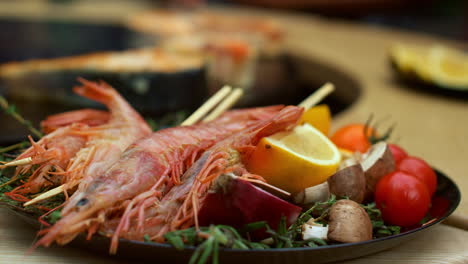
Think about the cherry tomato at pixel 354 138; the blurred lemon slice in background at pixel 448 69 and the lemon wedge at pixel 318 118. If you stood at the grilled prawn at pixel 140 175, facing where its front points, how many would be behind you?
3

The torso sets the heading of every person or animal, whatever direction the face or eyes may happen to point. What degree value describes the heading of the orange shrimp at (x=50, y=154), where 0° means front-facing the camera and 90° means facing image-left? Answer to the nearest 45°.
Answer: approximately 45°

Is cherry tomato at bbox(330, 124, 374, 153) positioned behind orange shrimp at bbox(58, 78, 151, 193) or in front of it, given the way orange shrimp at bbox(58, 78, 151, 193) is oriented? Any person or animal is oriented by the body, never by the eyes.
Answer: behind

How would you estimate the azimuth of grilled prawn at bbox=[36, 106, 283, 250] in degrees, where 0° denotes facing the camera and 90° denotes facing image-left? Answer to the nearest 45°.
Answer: approximately 45°

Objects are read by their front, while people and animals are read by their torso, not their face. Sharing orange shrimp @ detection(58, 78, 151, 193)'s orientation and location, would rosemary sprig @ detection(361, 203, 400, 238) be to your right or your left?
on your left

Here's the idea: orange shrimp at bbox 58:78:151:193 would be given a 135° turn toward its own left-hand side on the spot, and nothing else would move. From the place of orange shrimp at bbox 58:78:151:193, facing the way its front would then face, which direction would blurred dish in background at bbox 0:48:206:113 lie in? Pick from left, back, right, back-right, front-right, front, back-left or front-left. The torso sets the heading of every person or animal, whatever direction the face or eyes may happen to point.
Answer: left

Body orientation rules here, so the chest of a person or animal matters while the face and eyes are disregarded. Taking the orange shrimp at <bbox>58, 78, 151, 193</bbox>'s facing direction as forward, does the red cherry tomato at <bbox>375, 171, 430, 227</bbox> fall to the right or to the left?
on its left

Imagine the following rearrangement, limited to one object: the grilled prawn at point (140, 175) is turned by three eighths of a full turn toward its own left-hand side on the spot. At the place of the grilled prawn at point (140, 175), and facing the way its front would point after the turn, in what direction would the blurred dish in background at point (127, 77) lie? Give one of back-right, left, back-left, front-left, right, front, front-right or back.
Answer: left

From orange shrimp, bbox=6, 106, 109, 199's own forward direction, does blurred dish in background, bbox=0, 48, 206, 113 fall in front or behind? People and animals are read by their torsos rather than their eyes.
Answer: behind

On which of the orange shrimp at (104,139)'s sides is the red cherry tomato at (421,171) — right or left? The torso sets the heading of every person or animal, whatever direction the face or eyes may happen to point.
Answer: on its left
